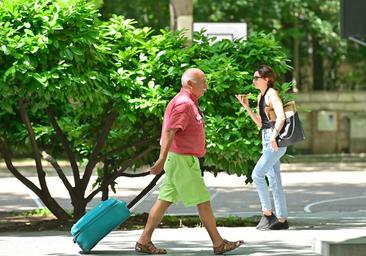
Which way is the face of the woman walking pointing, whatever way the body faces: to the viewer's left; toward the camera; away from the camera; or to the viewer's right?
to the viewer's left

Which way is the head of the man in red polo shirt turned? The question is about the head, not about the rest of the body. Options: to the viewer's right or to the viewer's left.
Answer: to the viewer's right

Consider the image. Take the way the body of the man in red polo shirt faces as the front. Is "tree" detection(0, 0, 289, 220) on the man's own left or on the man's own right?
on the man's own left

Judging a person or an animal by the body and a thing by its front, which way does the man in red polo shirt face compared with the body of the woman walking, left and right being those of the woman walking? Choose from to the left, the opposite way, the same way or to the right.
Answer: the opposite way

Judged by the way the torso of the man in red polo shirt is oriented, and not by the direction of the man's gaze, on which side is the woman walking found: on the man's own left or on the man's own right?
on the man's own left

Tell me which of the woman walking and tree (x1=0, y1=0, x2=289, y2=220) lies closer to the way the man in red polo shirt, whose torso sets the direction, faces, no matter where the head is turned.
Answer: the woman walking

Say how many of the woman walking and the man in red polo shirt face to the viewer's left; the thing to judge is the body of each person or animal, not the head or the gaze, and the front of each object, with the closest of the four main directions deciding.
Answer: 1

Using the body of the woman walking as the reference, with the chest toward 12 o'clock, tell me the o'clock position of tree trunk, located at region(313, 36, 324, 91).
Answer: The tree trunk is roughly at 3 o'clock from the woman walking.

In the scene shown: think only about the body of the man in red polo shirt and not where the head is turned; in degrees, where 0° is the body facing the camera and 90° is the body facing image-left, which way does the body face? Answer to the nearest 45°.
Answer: approximately 270°

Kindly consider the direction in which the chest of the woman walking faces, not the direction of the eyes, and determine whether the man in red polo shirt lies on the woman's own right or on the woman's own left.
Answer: on the woman's own left

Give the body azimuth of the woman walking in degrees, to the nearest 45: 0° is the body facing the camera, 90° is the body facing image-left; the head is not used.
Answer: approximately 90°

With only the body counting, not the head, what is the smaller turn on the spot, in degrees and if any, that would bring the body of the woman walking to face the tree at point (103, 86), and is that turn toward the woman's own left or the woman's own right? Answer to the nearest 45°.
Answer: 0° — they already face it
